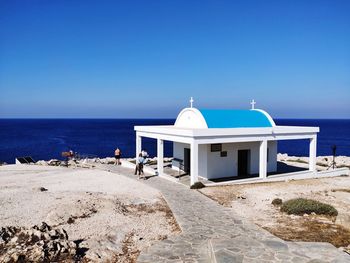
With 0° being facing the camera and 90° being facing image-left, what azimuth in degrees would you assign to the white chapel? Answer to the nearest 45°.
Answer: approximately 45°
